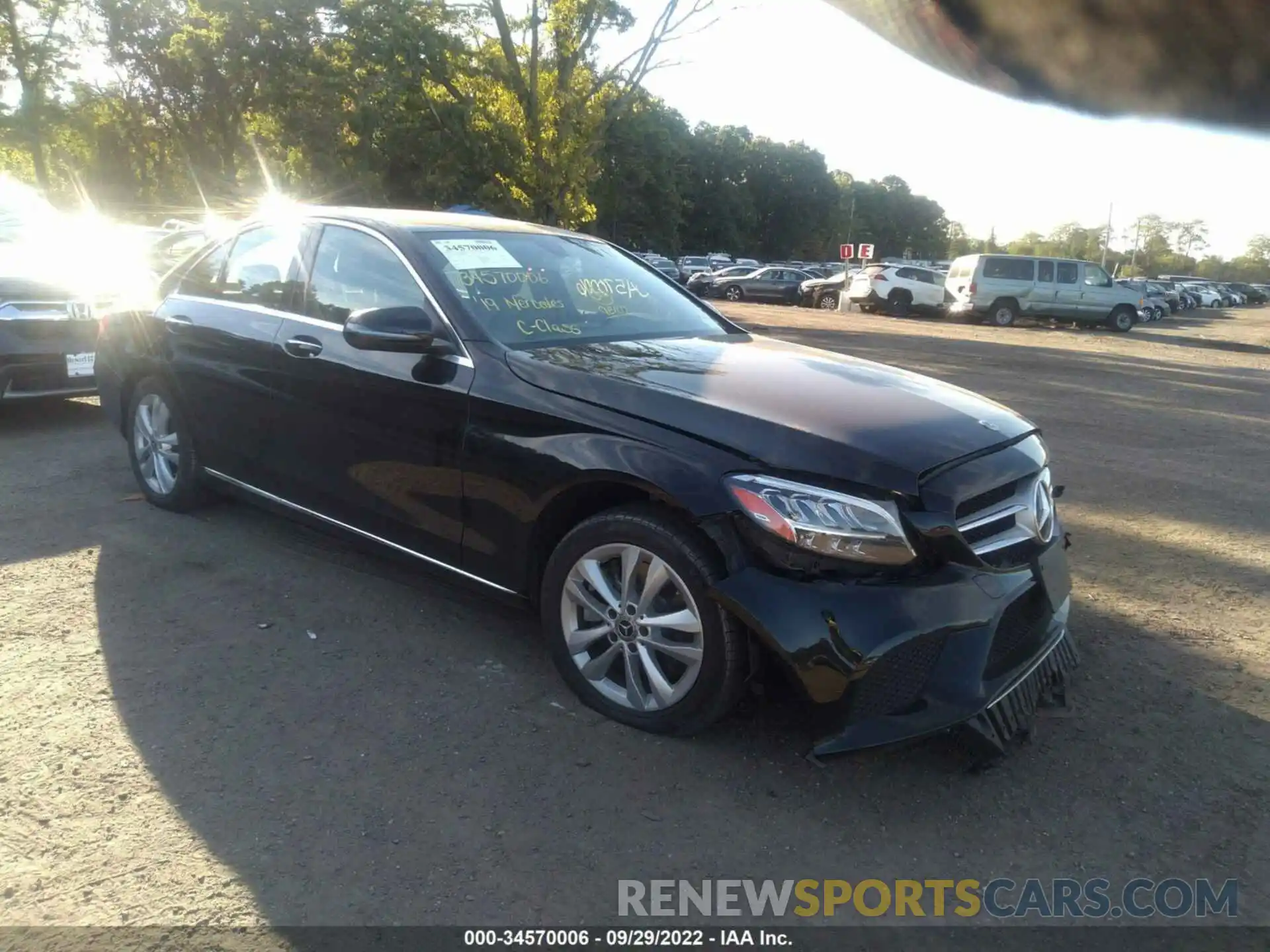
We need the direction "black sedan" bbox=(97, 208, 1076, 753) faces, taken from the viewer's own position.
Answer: facing the viewer and to the right of the viewer

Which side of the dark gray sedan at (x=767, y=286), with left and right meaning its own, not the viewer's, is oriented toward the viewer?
left

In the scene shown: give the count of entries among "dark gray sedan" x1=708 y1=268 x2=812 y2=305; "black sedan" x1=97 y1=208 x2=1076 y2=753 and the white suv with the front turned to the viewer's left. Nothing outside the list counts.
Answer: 1

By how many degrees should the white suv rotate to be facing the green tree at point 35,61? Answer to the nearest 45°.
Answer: approximately 135° to its left

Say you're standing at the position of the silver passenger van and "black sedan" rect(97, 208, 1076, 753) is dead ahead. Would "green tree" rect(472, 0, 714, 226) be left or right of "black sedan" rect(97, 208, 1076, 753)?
right

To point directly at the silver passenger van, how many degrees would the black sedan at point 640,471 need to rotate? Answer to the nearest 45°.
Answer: approximately 90° to its left

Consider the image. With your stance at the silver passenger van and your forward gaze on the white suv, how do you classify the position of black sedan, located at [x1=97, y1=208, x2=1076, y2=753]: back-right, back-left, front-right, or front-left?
back-left

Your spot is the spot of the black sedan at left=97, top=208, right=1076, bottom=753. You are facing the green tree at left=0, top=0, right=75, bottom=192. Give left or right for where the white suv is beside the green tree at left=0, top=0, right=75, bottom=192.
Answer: right

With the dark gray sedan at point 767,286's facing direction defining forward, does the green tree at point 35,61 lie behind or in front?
in front

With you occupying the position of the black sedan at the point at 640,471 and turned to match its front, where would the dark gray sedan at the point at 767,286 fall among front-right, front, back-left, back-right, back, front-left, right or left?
back-left
